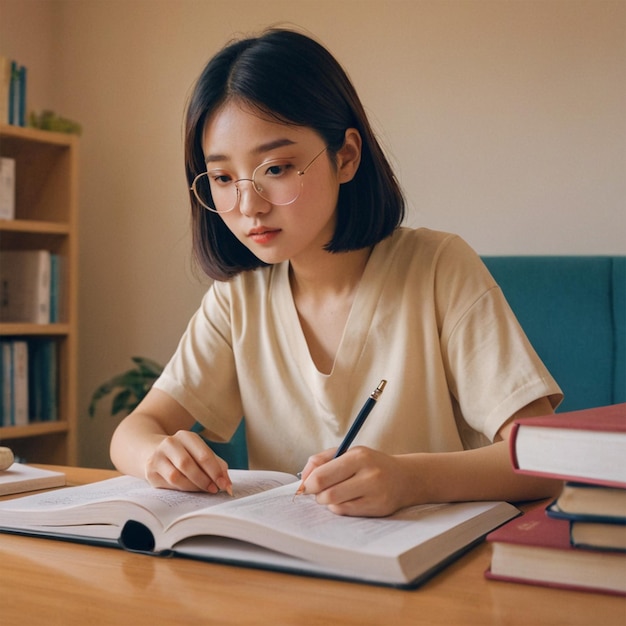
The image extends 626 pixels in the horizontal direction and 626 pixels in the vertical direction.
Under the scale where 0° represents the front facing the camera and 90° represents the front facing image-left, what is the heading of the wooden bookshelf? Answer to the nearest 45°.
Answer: approximately 315°

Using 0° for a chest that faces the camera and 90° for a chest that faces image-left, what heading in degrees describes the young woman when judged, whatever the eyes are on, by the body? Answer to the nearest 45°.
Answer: approximately 45°
